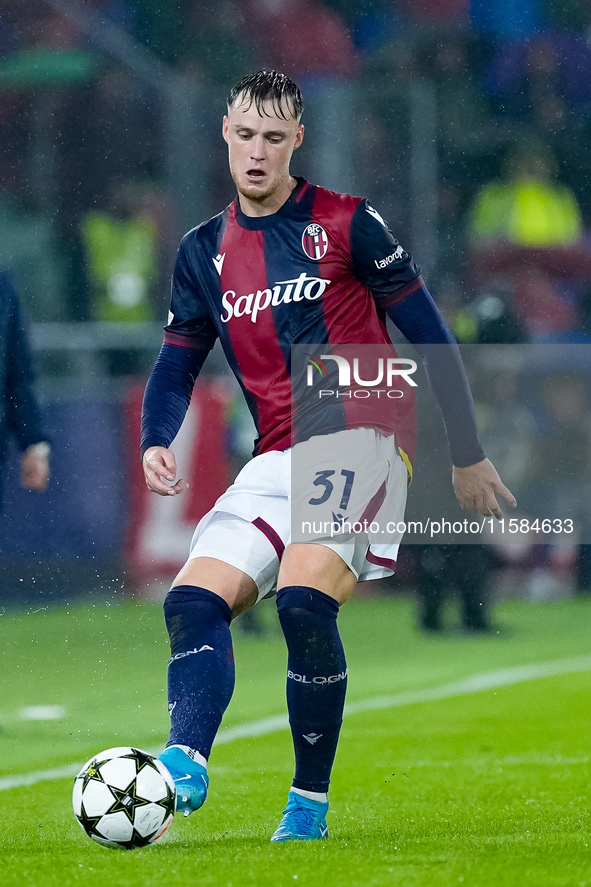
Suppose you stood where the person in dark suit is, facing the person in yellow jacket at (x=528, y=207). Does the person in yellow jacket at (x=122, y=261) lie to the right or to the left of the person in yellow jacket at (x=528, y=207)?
left

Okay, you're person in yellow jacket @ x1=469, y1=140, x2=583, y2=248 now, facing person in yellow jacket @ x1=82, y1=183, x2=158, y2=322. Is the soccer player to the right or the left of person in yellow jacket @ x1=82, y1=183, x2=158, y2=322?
left

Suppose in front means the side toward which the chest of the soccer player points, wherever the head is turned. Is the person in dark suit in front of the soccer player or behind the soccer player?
behind

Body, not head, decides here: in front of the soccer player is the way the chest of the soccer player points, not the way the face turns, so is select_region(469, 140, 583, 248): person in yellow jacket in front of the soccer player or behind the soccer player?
behind

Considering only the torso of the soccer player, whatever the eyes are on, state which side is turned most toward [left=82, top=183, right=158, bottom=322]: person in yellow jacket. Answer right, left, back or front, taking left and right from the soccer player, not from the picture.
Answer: back

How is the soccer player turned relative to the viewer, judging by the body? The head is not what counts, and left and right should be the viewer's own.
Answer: facing the viewer
